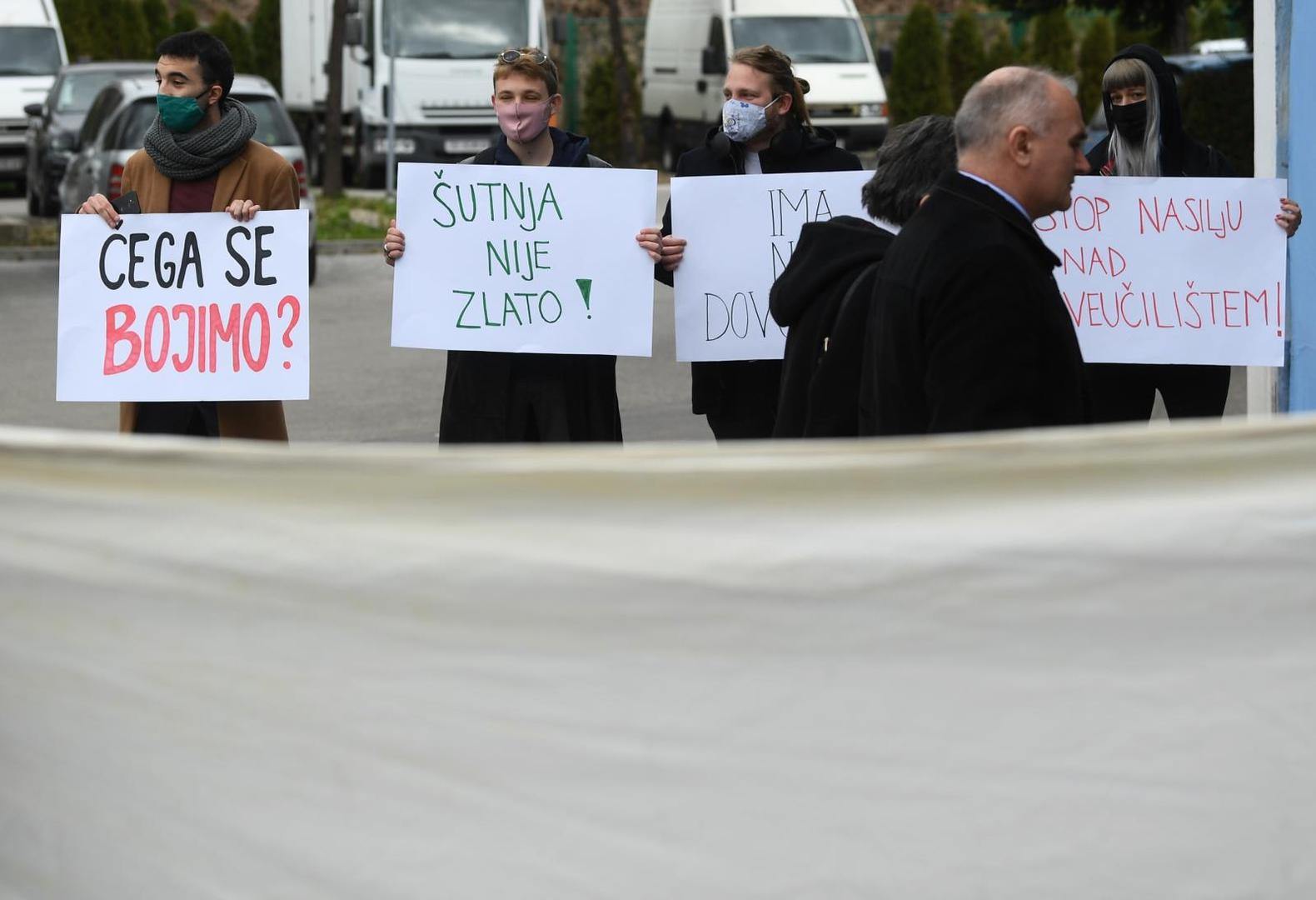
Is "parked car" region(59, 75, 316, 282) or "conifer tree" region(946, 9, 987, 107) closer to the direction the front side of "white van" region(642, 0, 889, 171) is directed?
the parked car

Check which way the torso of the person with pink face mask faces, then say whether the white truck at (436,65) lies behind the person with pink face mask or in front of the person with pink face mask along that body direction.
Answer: behind

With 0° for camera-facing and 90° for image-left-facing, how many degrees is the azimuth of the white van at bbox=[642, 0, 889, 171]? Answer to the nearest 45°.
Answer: approximately 315°

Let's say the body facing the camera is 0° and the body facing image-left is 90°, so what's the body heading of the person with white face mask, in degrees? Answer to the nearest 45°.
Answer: approximately 45°

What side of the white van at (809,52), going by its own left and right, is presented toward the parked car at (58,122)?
right
